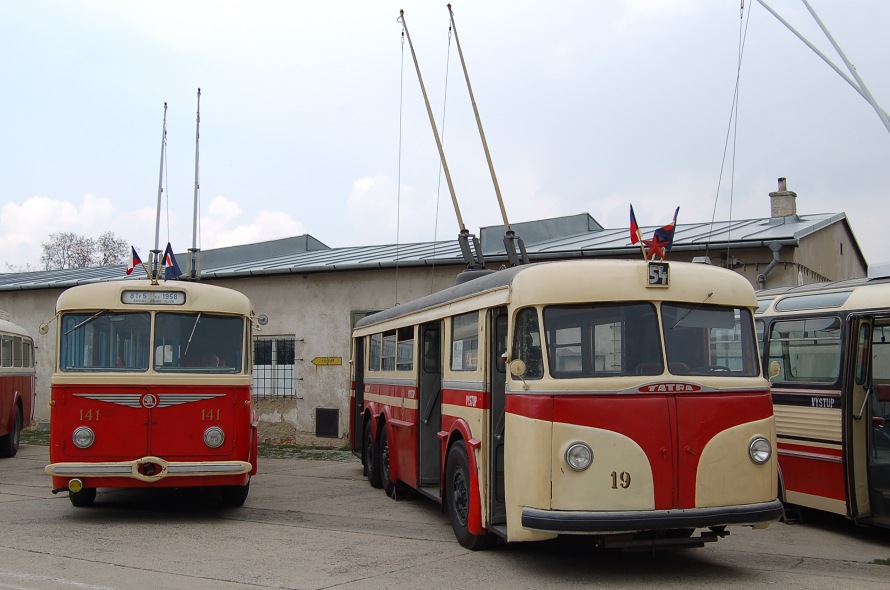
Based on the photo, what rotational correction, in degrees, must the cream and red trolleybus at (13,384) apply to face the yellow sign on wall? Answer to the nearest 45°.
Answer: approximately 135° to its left

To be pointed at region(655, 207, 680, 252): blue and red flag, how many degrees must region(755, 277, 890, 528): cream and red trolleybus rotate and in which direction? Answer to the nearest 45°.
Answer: approximately 90° to its right

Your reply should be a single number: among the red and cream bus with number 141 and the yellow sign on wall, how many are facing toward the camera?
2

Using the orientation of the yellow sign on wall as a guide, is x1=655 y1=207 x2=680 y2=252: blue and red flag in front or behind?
in front
